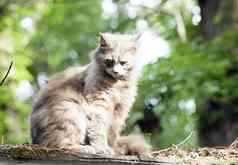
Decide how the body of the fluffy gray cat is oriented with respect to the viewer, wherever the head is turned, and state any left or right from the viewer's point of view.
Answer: facing the viewer and to the right of the viewer

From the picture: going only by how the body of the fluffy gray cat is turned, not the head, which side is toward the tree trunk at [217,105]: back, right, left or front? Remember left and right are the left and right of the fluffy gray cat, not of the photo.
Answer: left
